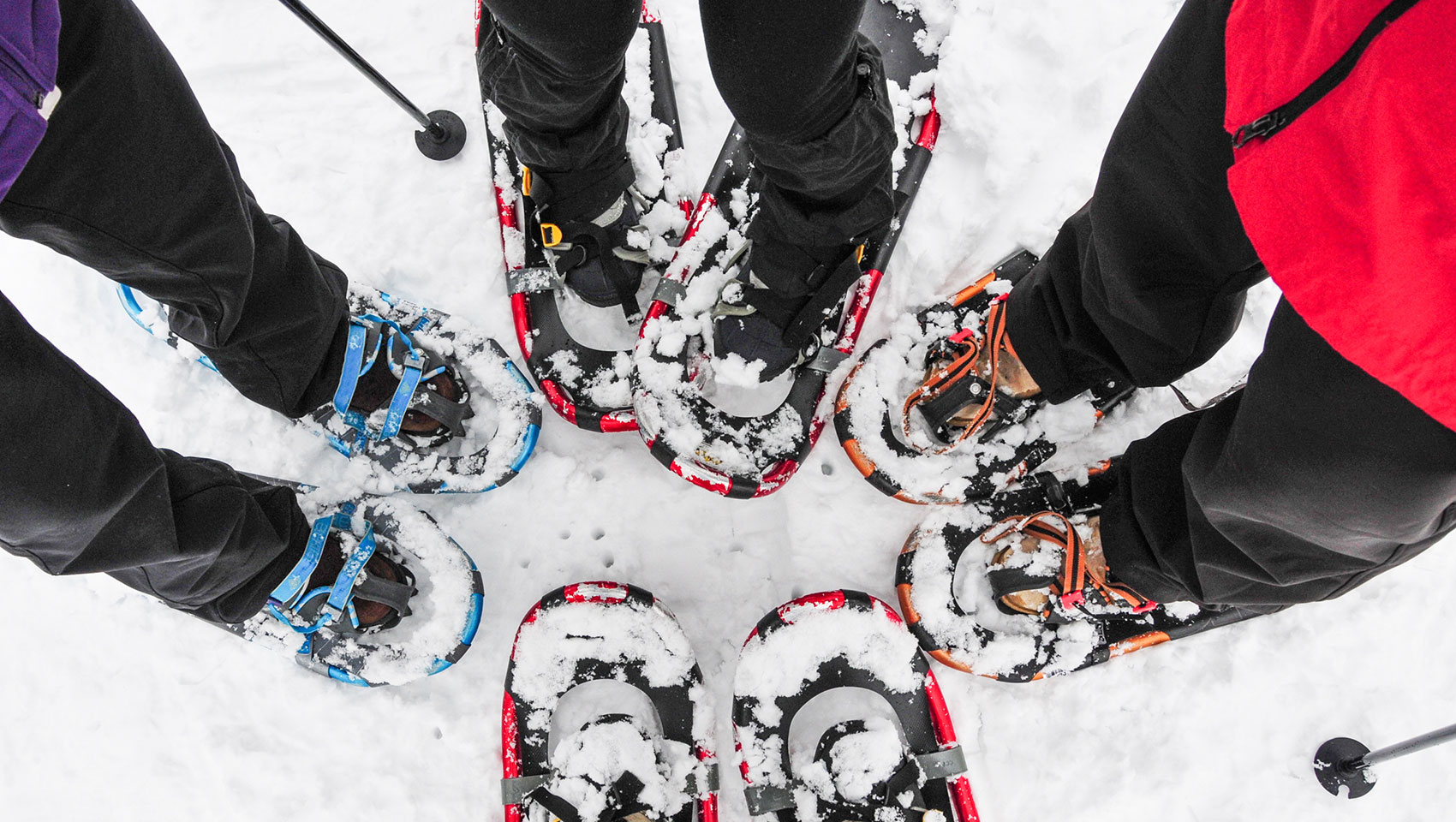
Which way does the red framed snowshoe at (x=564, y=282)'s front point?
toward the camera

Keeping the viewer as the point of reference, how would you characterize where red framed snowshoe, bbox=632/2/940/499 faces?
facing the viewer

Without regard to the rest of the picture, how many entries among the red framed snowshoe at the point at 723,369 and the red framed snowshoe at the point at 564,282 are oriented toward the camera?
2

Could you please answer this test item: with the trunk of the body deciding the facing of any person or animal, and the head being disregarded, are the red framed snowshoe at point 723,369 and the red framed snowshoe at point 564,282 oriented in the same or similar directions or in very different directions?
same or similar directions
